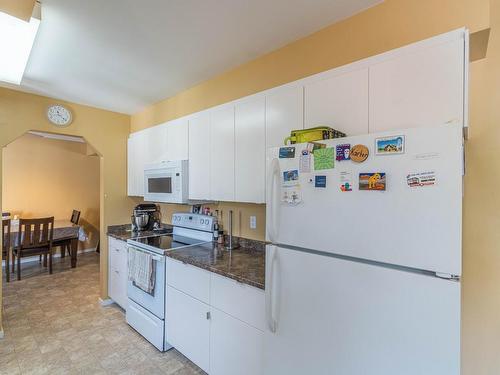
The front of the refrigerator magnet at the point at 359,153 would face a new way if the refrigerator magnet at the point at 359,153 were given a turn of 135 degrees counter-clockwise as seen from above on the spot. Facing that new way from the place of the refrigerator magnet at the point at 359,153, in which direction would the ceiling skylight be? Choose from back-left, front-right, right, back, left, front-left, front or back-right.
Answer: back-left

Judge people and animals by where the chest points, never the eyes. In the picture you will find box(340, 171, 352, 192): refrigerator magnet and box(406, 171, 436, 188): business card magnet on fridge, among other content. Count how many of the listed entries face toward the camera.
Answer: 2

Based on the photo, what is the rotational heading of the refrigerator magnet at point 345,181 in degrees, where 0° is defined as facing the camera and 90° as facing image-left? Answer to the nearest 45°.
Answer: approximately 0°

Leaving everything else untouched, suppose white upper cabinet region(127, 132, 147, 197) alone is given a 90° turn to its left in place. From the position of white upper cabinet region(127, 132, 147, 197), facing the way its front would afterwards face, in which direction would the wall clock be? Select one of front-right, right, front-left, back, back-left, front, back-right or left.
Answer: back-right

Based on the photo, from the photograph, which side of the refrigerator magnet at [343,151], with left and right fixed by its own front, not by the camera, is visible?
front

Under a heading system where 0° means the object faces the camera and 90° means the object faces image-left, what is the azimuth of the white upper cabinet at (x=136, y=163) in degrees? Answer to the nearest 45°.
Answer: approximately 45°

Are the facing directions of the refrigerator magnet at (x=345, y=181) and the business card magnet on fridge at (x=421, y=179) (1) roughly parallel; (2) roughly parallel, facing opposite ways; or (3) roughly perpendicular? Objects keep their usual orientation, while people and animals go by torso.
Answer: roughly parallel

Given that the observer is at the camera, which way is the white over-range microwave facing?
facing the viewer and to the left of the viewer
